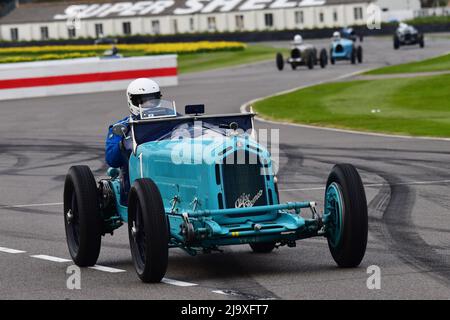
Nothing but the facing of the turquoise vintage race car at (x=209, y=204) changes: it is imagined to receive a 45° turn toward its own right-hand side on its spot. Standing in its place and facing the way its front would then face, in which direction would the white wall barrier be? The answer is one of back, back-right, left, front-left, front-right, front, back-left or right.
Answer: back

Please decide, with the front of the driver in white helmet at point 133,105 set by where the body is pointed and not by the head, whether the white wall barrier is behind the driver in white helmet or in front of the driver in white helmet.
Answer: behind

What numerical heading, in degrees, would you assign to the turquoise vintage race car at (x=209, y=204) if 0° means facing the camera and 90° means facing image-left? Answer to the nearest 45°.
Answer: approximately 315°

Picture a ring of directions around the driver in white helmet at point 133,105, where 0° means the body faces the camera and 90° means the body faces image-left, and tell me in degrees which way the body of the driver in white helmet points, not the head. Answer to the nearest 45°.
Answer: approximately 315°
